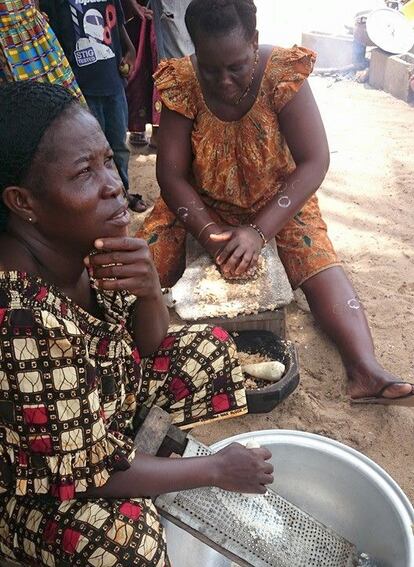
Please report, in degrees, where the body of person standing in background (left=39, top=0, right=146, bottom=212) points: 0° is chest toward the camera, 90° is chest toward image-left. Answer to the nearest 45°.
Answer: approximately 0°

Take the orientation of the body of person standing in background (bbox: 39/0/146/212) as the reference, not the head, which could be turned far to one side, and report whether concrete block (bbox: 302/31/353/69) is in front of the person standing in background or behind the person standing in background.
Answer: behind

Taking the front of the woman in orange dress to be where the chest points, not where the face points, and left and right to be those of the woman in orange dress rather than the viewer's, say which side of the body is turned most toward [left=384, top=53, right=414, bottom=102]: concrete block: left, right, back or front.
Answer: back

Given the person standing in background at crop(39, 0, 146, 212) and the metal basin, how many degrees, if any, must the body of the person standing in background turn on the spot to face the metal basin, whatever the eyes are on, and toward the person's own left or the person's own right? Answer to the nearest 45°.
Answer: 0° — they already face it

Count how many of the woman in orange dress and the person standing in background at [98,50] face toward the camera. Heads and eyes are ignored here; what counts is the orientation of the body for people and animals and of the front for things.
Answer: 2

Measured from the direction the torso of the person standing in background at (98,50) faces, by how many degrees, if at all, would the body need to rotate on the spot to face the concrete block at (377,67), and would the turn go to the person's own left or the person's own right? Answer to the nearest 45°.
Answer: approximately 135° to the person's own left

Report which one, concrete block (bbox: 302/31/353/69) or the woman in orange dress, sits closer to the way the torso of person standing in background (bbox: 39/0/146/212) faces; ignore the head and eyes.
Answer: the woman in orange dress

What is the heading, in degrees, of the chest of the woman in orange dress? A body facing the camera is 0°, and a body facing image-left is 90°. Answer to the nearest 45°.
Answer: approximately 0°

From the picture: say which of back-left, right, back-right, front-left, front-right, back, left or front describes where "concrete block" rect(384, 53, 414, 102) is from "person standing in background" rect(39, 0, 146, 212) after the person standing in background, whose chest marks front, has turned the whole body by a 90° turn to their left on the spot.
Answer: front-left

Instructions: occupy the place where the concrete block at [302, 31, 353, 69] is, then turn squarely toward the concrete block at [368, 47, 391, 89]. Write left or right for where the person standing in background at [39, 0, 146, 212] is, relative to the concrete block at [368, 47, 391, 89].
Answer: right

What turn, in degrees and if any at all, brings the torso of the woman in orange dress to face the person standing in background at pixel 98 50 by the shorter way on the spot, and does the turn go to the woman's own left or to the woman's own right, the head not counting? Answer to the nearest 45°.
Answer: approximately 135° to the woman's own right
